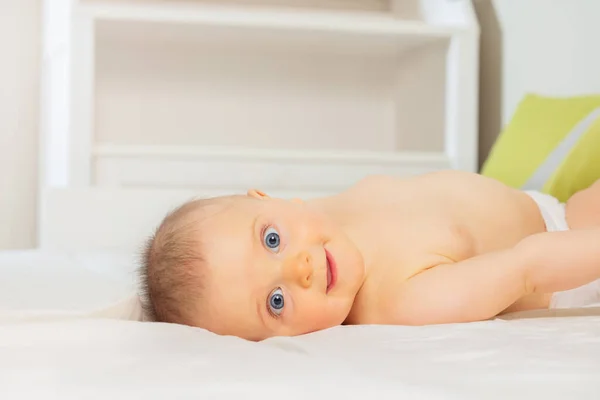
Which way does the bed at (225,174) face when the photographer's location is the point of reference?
facing the viewer
